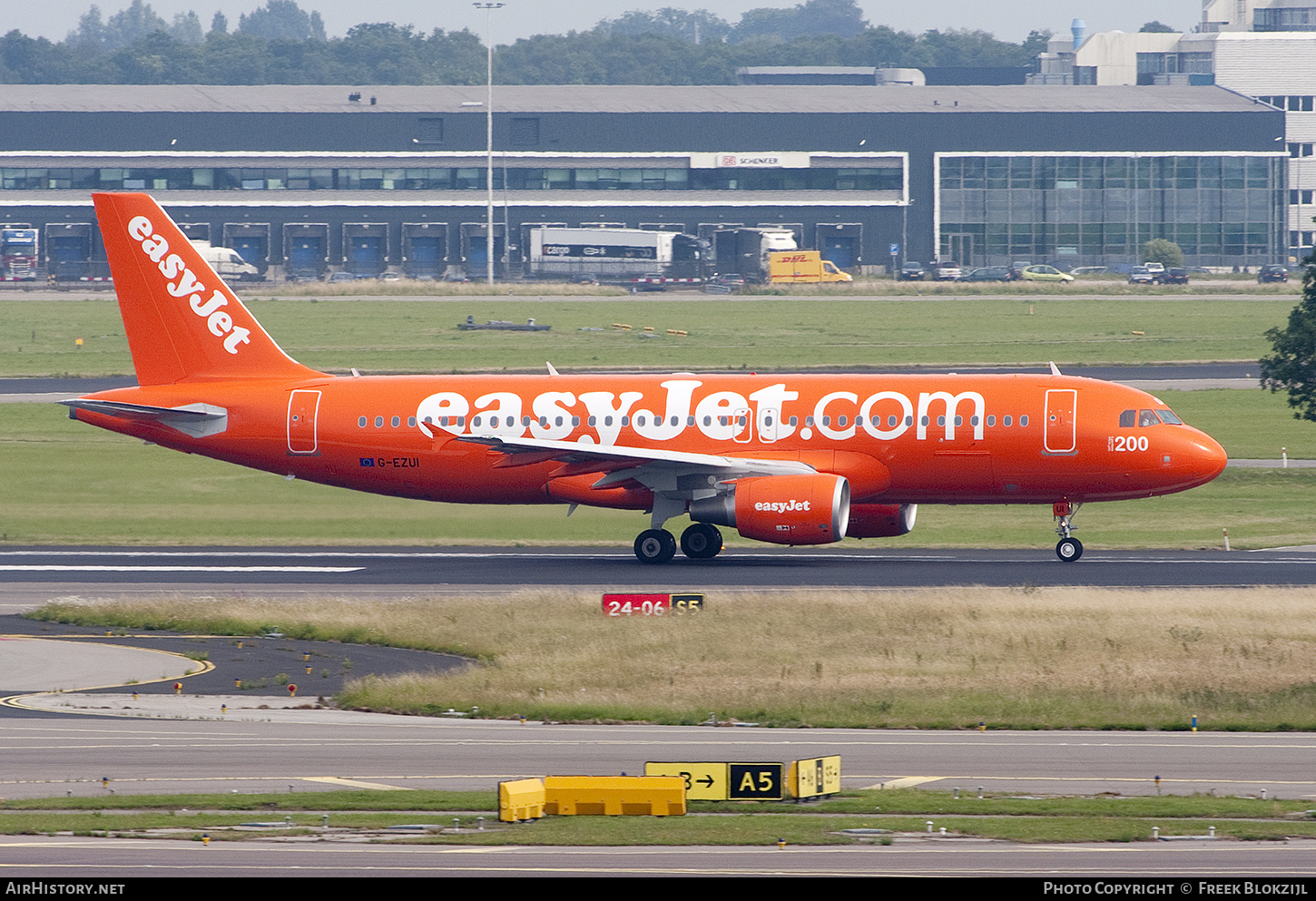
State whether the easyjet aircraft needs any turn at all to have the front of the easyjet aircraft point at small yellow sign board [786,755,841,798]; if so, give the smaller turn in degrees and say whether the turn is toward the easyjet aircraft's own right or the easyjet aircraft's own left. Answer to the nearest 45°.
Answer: approximately 90° to the easyjet aircraft's own right

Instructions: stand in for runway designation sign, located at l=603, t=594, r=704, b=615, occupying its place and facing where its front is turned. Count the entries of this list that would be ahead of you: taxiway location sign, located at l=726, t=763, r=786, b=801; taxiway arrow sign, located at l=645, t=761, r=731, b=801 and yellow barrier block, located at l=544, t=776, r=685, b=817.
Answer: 3

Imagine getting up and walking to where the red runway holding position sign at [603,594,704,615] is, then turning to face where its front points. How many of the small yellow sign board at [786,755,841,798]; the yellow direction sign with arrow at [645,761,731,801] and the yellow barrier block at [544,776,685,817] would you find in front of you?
3

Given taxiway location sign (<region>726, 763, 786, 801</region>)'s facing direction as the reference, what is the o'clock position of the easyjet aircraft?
The easyjet aircraft is roughly at 6 o'clock from the taxiway location sign.

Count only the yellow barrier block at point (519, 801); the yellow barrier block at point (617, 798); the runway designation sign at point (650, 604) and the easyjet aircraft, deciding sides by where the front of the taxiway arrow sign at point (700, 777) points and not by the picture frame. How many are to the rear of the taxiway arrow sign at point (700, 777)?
2

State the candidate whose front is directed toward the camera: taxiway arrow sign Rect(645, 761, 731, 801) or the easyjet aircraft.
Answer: the taxiway arrow sign

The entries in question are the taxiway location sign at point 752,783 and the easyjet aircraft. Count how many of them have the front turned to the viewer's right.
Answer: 1

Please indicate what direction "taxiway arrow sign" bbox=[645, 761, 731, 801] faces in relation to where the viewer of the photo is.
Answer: facing the viewer

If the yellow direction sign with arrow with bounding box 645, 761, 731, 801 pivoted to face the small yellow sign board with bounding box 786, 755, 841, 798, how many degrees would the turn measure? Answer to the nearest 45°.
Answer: approximately 90° to its left

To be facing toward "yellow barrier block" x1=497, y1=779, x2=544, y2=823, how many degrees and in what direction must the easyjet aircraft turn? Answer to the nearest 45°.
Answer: approximately 90° to its right

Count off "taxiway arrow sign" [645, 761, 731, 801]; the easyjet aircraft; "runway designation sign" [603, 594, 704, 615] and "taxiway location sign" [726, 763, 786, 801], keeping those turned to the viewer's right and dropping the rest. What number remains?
1

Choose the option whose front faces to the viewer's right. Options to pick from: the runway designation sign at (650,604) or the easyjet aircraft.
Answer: the easyjet aircraft

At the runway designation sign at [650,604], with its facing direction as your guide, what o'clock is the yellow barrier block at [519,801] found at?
The yellow barrier block is roughly at 12 o'clock from the runway designation sign.

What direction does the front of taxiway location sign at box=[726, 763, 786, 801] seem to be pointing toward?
toward the camera

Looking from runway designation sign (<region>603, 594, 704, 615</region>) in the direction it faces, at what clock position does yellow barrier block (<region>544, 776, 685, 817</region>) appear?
The yellow barrier block is roughly at 12 o'clock from the runway designation sign.

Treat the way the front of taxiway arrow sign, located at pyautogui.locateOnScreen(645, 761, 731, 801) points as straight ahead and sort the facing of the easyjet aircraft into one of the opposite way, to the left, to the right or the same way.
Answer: to the left

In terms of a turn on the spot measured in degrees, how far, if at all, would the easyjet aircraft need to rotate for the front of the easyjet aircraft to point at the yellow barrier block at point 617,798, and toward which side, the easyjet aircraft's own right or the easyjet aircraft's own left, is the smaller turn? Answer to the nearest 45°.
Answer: approximately 90° to the easyjet aircraft's own right

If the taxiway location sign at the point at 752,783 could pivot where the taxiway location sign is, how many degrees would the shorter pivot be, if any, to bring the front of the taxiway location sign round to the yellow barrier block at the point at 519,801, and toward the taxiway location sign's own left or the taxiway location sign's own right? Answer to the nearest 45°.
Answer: approximately 45° to the taxiway location sign's own right

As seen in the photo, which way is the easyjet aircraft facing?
to the viewer's right

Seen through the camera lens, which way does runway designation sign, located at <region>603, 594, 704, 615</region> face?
facing the viewer
